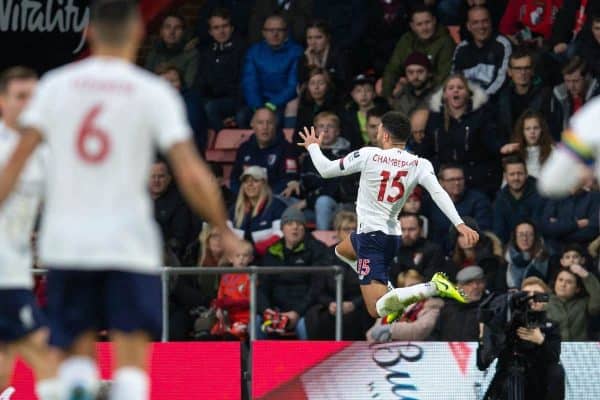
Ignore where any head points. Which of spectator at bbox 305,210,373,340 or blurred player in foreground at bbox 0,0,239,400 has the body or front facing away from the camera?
the blurred player in foreground

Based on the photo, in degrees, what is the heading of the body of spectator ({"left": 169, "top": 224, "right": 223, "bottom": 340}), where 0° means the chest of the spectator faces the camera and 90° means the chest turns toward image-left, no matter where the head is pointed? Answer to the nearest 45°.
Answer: approximately 315°

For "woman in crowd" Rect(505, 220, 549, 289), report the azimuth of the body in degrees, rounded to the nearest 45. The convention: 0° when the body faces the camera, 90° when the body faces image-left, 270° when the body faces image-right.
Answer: approximately 0°

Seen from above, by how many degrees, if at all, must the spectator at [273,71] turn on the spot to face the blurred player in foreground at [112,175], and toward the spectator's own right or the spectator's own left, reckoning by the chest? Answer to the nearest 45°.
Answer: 0° — they already face them
